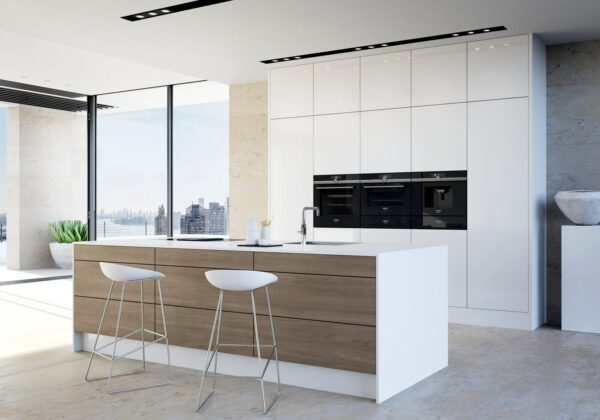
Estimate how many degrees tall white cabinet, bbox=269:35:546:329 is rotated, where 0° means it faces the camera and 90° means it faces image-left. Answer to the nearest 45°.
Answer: approximately 45°

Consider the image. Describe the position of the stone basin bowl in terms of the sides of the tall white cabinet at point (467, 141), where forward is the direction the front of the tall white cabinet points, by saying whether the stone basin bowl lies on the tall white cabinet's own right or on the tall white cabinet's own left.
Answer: on the tall white cabinet's own left

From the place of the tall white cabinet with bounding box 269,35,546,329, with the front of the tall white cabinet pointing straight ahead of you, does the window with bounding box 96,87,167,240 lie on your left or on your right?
on your right

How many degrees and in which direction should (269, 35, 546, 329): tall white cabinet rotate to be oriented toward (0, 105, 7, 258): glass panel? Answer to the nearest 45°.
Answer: approximately 45° to its right

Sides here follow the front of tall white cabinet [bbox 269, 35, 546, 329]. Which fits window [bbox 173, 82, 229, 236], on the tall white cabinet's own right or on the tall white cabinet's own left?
on the tall white cabinet's own right
